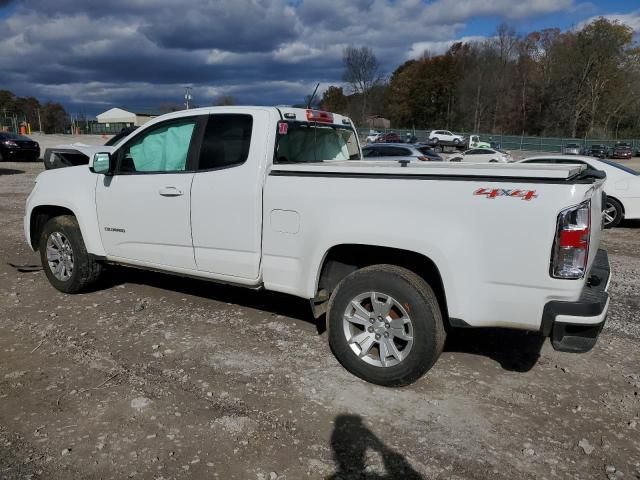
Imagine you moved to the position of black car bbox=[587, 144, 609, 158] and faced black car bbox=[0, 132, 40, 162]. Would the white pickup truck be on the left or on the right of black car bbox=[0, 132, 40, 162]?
left

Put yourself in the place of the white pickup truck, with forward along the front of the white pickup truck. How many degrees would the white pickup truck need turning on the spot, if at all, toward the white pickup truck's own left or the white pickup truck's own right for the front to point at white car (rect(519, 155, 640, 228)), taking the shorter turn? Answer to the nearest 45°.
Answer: approximately 90° to the white pickup truck's own right

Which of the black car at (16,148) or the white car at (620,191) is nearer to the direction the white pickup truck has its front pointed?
the black car

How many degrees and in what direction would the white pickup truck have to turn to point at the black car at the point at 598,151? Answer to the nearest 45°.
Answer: approximately 90° to its right

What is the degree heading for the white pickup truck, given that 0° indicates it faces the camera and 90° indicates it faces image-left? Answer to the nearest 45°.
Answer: approximately 135°
